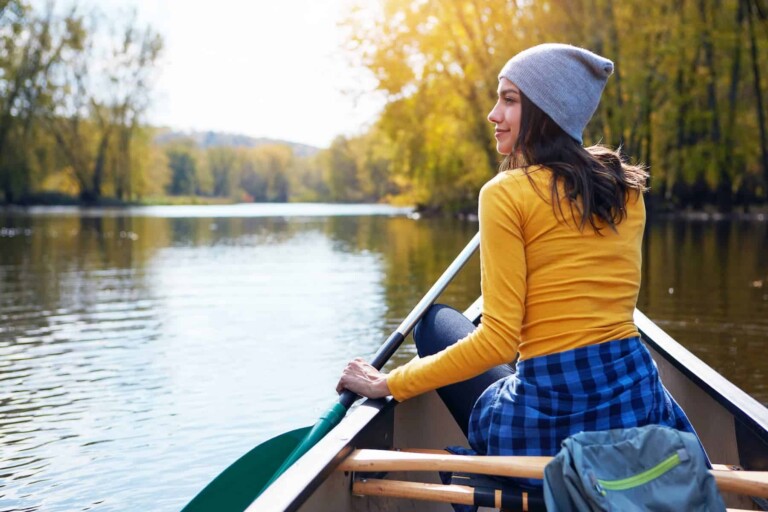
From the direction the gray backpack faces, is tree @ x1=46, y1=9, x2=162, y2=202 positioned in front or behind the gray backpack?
behind

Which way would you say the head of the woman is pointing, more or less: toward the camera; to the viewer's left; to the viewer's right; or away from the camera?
to the viewer's left

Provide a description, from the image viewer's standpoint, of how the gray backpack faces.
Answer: facing the viewer
